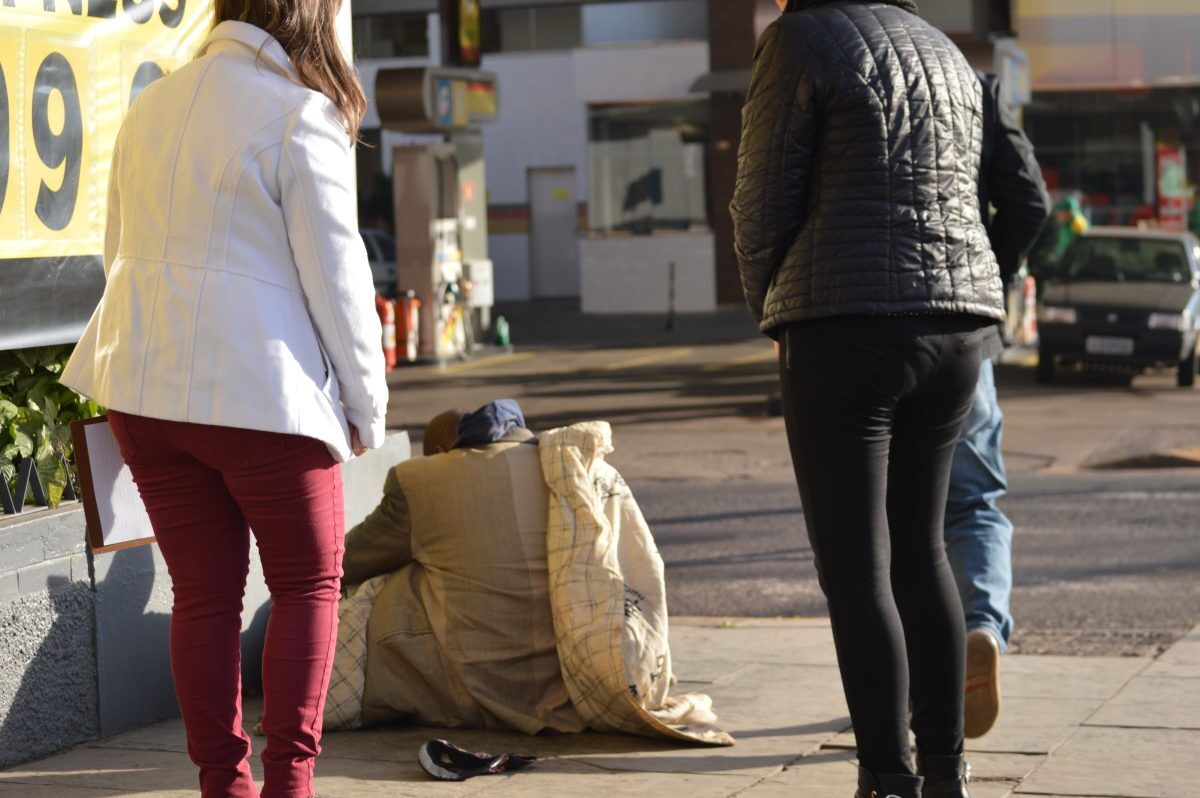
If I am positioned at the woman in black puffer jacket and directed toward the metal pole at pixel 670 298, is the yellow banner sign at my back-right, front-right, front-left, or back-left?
front-left

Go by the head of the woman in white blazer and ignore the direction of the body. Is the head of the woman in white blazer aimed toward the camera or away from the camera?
away from the camera

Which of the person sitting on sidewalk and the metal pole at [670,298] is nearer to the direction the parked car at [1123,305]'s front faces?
the person sitting on sidewalk

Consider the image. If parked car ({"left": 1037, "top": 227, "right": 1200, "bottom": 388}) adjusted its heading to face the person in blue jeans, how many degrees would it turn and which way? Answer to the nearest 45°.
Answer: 0° — it already faces them

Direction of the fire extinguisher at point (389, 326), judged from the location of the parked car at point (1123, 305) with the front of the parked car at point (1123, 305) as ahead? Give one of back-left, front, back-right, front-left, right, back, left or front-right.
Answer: right

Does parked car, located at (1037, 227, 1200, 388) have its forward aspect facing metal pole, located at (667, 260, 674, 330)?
no

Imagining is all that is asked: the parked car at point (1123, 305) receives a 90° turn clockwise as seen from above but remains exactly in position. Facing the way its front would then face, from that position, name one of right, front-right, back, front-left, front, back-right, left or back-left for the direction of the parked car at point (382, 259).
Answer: front-right

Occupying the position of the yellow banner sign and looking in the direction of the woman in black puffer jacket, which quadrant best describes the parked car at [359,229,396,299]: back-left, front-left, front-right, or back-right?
back-left

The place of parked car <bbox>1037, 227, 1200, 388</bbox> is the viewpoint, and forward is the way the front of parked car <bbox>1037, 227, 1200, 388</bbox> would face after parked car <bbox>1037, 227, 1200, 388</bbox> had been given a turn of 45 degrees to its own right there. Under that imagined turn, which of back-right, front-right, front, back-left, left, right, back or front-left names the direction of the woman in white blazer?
front-left

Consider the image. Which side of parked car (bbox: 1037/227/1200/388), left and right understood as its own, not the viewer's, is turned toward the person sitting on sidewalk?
front

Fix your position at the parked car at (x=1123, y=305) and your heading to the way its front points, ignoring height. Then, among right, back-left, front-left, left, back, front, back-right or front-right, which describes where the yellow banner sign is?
front

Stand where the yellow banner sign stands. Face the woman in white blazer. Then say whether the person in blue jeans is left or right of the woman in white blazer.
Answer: left

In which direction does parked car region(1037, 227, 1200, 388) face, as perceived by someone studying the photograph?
facing the viewer

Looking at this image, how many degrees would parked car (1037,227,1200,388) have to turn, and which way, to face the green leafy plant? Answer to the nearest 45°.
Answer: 0° — it already faces it

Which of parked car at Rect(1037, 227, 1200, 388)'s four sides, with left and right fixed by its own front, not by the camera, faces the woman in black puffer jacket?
front
